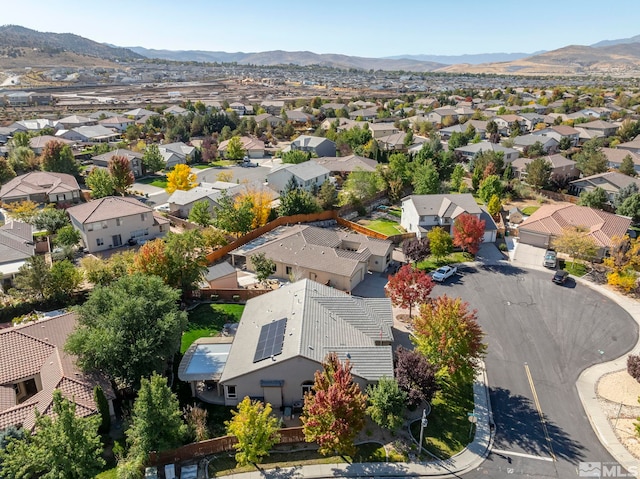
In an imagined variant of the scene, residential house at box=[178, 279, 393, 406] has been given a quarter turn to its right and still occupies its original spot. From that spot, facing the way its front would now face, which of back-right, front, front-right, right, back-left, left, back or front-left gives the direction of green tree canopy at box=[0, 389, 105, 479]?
front-right

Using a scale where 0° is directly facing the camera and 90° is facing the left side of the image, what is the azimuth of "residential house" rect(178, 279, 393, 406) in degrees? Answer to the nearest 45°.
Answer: approximately 270°

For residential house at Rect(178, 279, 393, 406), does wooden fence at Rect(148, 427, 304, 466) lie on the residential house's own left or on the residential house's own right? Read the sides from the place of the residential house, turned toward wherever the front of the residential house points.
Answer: on the residential house's own right

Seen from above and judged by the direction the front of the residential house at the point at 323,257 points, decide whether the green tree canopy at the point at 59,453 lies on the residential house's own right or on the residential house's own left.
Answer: on the residential house's own right

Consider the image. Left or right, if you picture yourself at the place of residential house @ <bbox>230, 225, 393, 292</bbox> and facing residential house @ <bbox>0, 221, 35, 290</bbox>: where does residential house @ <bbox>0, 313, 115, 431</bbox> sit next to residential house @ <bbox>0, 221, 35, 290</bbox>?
left

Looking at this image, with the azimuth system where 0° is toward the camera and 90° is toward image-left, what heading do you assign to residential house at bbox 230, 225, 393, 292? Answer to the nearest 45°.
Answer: approximately 315°

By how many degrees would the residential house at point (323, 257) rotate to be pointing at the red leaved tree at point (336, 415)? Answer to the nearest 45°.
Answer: approximately 45° to its right

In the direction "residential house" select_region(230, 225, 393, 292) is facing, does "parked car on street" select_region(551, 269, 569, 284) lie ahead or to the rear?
ahead
